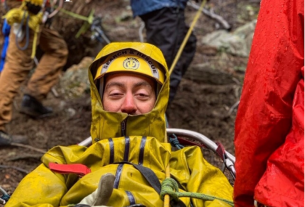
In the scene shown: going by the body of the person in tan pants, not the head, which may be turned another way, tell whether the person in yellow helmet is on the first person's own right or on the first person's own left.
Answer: on the first person's own right

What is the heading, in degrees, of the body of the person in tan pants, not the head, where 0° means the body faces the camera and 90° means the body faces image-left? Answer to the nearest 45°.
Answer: approximately 270°

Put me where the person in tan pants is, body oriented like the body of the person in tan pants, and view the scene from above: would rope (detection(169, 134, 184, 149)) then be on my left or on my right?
on my right

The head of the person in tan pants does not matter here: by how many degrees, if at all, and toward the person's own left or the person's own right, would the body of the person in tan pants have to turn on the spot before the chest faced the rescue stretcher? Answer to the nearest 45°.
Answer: approximately 90° to the person's own right

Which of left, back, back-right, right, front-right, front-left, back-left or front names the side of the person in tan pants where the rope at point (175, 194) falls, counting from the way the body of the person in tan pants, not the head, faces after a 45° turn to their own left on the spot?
back-right
